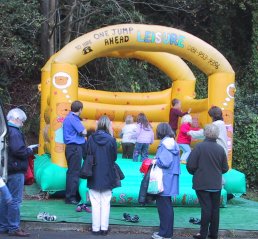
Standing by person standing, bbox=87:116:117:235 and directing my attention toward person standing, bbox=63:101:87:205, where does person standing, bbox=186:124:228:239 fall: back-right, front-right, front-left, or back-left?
back-right

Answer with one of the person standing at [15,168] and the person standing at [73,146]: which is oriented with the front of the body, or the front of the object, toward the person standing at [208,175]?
the person standing at [15,168]

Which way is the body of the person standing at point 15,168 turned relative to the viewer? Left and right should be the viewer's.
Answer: facing to the right of the viewer

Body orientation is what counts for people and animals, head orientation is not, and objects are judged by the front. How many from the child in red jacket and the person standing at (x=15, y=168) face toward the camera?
0

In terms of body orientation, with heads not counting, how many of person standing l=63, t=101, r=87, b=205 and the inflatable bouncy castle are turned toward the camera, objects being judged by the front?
1
